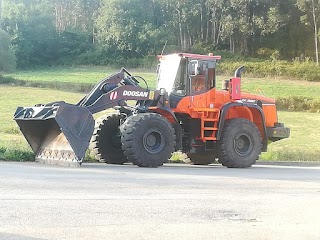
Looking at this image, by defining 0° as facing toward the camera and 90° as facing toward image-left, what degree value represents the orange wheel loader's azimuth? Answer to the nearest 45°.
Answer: approximately 45°

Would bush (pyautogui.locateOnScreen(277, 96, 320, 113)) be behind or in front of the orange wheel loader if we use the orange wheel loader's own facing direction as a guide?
behind
